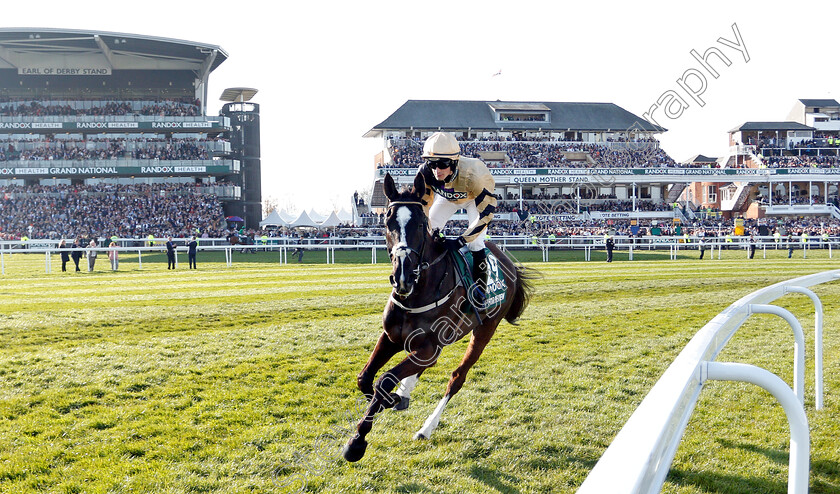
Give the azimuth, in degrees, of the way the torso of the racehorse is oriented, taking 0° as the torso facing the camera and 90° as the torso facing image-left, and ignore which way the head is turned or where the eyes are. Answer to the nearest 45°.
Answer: approximately 45°

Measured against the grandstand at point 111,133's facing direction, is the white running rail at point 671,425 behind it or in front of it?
in front

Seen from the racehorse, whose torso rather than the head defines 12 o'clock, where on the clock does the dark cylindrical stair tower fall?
The dark cylindrical stair tower is roughly at 4 o'clock from the racehorse.

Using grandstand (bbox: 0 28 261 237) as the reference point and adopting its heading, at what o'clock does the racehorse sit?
The racehorse is roughly at 12 o'clock from the grandstand.

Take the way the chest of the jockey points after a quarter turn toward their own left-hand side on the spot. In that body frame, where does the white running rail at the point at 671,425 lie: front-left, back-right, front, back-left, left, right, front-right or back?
front-right

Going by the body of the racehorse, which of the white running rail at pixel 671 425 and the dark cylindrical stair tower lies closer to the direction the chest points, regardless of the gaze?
the white running rail

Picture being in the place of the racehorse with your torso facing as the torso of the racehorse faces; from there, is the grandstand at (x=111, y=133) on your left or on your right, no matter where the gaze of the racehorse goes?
on your right

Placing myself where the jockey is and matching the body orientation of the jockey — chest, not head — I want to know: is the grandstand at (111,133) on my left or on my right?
on my right

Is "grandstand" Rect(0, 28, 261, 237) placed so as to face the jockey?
yes

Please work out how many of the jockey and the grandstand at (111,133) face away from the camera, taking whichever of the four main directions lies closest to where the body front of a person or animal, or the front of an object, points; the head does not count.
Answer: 0

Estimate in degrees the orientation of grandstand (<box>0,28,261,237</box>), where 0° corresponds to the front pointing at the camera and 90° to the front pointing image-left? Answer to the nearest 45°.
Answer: approximately 0°

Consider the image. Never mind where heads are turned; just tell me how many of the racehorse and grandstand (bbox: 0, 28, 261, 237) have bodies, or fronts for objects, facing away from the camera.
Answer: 0
